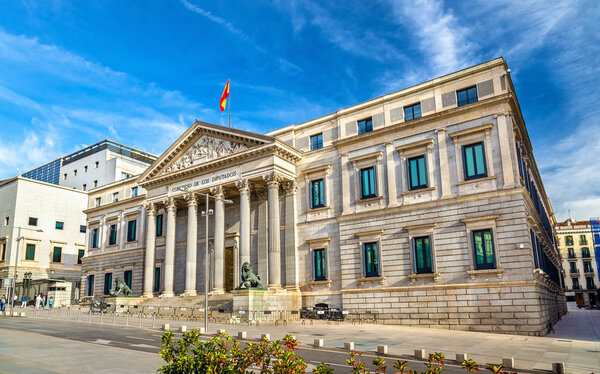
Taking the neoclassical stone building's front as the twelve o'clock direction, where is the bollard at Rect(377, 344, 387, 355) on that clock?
The bollard is roughly at 11 o'clock from the neoclassical stone building.

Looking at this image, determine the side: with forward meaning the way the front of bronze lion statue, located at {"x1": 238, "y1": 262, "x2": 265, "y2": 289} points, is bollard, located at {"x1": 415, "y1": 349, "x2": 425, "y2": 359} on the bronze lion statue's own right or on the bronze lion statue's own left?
on the bronze lion statue's own left

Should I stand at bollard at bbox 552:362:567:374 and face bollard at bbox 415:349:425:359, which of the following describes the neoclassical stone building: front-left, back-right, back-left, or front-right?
front-right

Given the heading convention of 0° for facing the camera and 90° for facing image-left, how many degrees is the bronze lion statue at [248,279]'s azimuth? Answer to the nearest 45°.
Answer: approximately 45°

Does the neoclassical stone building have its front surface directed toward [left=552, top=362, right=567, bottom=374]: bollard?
no

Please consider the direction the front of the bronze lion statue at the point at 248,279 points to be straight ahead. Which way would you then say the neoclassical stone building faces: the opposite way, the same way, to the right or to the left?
the same way
